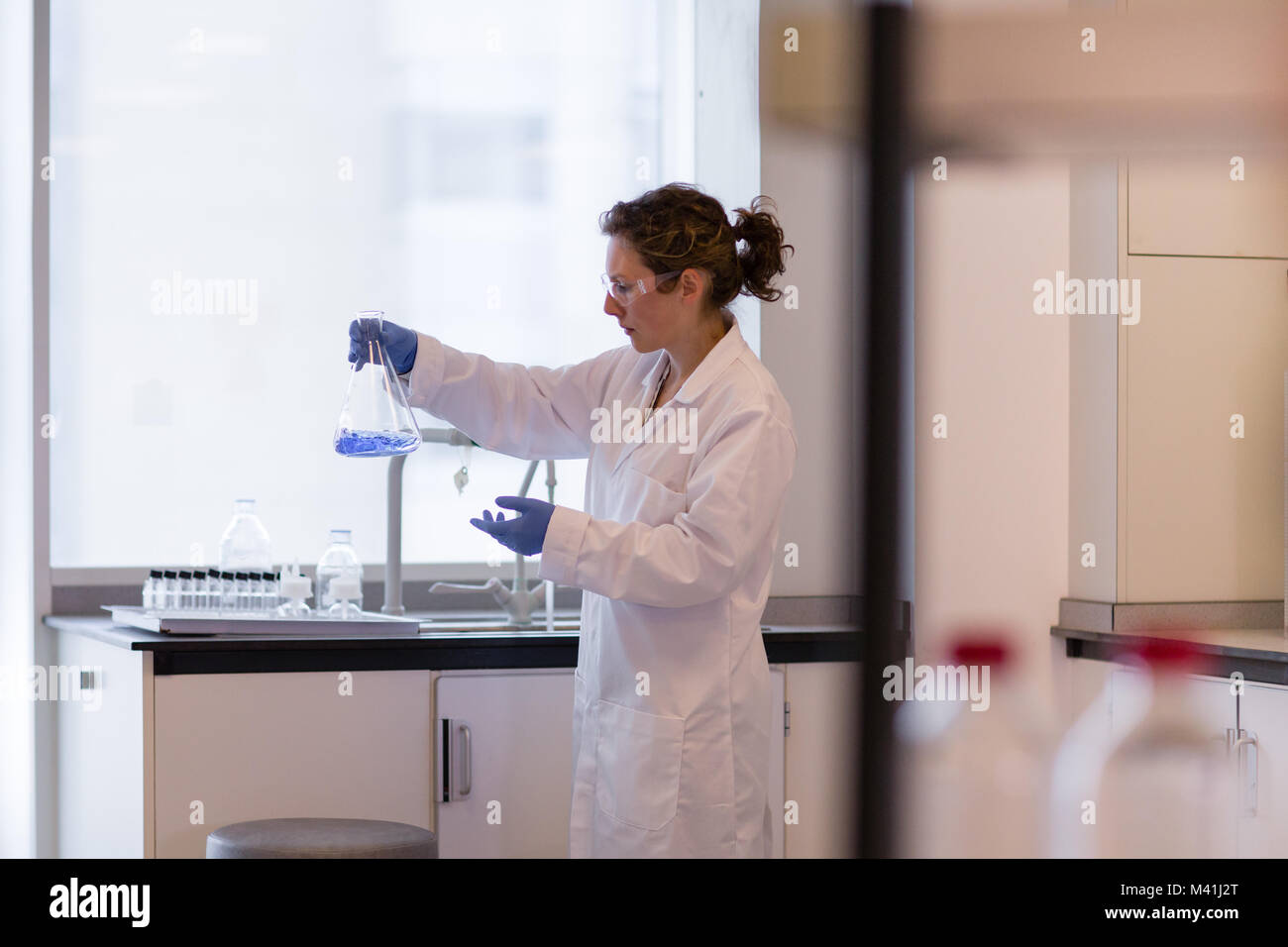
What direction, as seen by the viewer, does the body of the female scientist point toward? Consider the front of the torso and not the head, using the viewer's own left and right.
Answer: facing the viewer and to the left of the viewer

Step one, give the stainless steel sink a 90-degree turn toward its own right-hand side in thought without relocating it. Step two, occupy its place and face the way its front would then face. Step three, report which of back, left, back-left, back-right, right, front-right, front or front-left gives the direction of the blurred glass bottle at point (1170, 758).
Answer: back-left

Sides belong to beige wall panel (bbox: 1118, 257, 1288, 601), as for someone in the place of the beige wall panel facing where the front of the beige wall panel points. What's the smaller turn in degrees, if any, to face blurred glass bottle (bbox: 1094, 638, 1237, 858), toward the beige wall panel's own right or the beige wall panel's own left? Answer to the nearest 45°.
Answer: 0° — it already faces it

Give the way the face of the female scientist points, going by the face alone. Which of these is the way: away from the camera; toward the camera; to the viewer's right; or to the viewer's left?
to the viewer's left

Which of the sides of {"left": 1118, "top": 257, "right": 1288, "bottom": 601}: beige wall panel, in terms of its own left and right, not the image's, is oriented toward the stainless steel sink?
right

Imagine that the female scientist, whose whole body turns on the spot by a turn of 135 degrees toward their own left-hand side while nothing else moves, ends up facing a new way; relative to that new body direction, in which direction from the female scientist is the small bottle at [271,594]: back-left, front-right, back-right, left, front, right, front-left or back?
back-left

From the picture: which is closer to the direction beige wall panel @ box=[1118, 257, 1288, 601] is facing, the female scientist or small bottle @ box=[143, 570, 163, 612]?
the female scientist

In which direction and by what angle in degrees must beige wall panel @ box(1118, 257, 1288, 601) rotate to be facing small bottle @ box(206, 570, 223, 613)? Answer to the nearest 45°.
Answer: approximately 45° to its right

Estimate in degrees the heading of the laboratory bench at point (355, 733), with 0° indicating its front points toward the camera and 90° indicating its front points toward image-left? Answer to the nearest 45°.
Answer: approximately 0°

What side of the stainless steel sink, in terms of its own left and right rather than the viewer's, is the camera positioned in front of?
front
